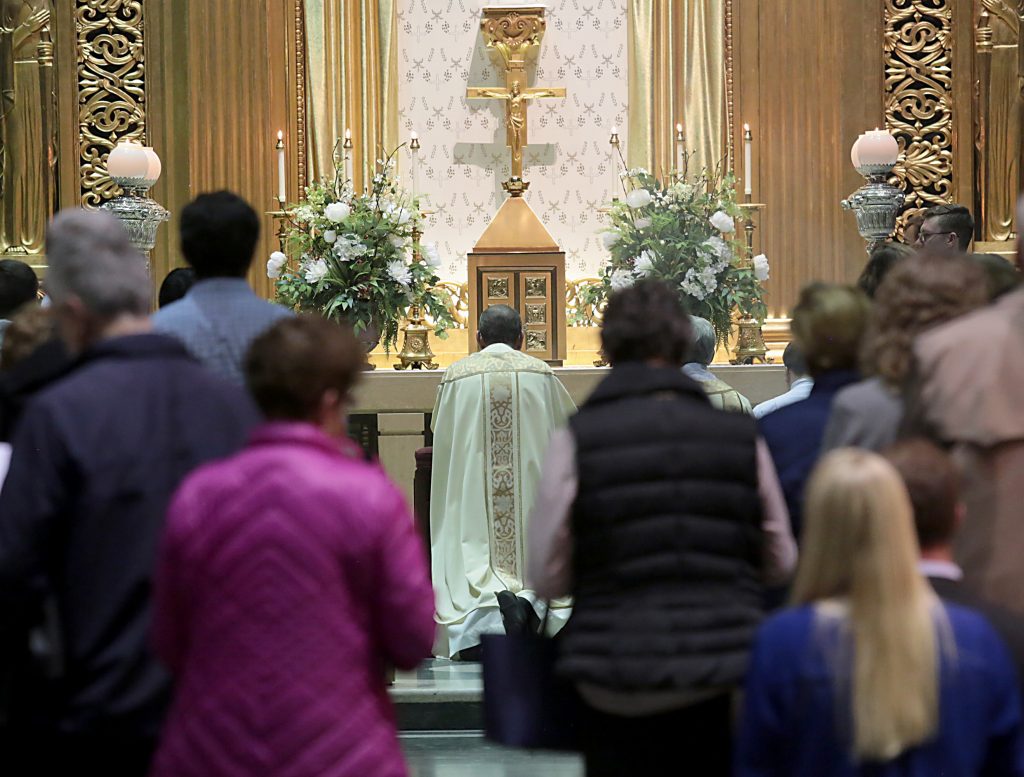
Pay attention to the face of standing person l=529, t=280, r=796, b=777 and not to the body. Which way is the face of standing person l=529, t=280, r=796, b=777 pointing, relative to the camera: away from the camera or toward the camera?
away from the camera

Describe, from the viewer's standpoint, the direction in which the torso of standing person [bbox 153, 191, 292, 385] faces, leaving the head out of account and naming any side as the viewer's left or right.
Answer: facing away from the viewer

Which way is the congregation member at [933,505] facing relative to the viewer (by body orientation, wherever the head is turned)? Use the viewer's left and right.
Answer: facing away from the viewer

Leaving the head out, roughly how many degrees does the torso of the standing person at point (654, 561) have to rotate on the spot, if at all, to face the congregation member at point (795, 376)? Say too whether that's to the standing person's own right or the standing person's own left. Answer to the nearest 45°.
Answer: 0° — they already face them

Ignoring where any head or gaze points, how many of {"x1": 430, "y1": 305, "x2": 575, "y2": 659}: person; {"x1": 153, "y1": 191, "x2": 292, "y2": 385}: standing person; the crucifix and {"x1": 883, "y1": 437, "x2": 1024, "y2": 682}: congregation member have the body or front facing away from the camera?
3

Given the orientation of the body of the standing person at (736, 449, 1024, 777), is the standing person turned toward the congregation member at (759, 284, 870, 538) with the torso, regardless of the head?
yes

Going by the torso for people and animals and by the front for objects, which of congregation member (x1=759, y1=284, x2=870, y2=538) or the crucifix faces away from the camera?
the congregation member

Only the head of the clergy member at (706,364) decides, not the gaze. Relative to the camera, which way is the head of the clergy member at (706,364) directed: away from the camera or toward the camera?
away from the camera

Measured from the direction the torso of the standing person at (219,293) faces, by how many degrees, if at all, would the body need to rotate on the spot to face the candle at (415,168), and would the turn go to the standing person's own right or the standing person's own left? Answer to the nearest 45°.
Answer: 0° — they already face it

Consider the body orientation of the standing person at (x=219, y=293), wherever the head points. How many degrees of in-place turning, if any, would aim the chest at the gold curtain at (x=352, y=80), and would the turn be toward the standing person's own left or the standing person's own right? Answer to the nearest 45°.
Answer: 0° — they already face it

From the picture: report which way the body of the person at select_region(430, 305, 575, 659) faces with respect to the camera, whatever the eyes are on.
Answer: away from the camera
